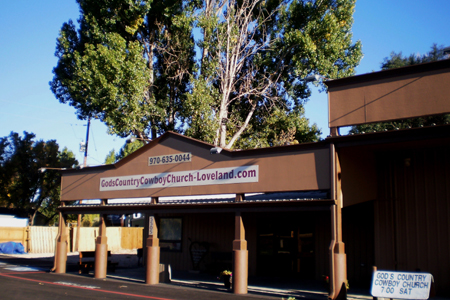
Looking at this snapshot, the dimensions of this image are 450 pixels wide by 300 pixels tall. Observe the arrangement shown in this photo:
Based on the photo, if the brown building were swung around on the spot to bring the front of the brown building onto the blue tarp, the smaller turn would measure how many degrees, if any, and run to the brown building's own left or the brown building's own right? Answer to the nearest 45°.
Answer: approximately 90° to the brown building's own right

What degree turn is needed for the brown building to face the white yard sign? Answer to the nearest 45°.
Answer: approximately 45° to its left

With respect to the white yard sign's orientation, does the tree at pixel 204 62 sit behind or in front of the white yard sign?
behind

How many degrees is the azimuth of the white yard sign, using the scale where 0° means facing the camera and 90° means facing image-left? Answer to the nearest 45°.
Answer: approximately 0°

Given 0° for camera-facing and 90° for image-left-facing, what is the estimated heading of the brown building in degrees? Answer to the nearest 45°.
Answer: approximately 45°

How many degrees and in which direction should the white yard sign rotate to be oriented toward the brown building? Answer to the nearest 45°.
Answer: approximately 135° to its right

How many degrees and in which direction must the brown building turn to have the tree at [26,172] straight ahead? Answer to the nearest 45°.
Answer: approximately 90° to its right

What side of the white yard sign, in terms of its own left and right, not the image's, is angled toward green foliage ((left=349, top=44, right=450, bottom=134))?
back

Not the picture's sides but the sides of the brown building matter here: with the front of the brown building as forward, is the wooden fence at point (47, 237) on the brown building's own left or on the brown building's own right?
on the brown building's own right
